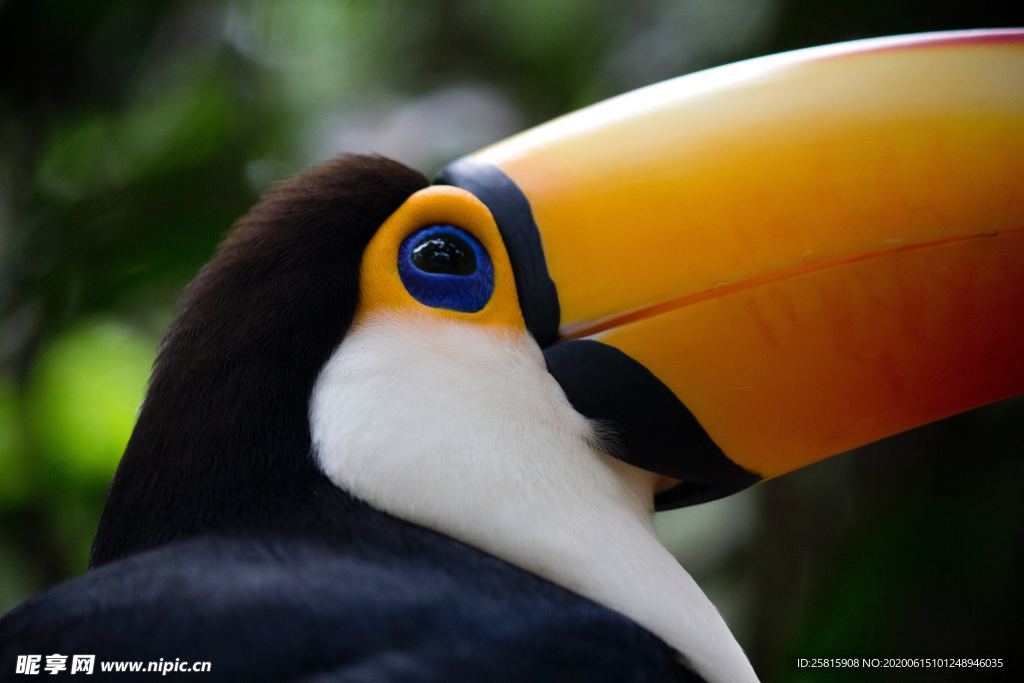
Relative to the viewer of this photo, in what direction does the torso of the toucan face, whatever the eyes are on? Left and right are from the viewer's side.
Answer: facing to the right of the viewer
